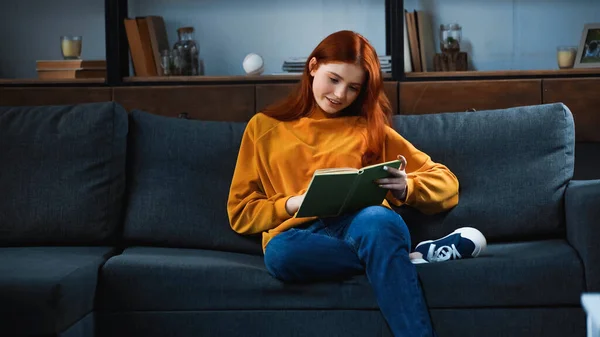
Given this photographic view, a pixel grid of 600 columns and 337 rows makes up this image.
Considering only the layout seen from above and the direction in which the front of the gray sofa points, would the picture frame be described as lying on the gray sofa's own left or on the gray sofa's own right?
on the gray sofa's own left

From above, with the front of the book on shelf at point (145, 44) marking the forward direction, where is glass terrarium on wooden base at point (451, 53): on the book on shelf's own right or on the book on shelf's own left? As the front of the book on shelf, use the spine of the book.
on the book on shelf's own left

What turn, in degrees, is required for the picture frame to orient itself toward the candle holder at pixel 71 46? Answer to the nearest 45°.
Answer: approximately 90° to its right

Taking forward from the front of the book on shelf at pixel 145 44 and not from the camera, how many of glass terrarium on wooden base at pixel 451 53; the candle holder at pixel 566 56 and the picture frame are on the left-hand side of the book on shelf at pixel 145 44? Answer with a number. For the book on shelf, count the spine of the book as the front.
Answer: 3

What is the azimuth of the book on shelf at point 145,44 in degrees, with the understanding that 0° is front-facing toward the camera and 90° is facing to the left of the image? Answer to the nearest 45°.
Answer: approximately 0°

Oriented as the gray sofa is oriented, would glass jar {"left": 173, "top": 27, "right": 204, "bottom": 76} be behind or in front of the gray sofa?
behind

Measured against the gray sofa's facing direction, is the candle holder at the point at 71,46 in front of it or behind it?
behind

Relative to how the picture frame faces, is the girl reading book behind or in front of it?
in front

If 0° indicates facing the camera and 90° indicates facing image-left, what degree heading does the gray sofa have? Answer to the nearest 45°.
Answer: approximately 0°
